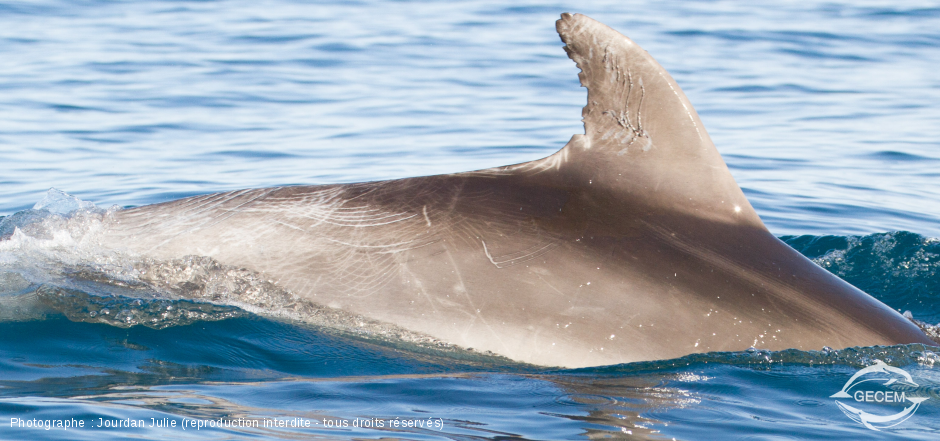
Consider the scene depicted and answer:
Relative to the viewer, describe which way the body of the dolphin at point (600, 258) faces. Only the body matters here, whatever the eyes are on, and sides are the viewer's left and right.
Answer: facing to the right of the viewer
